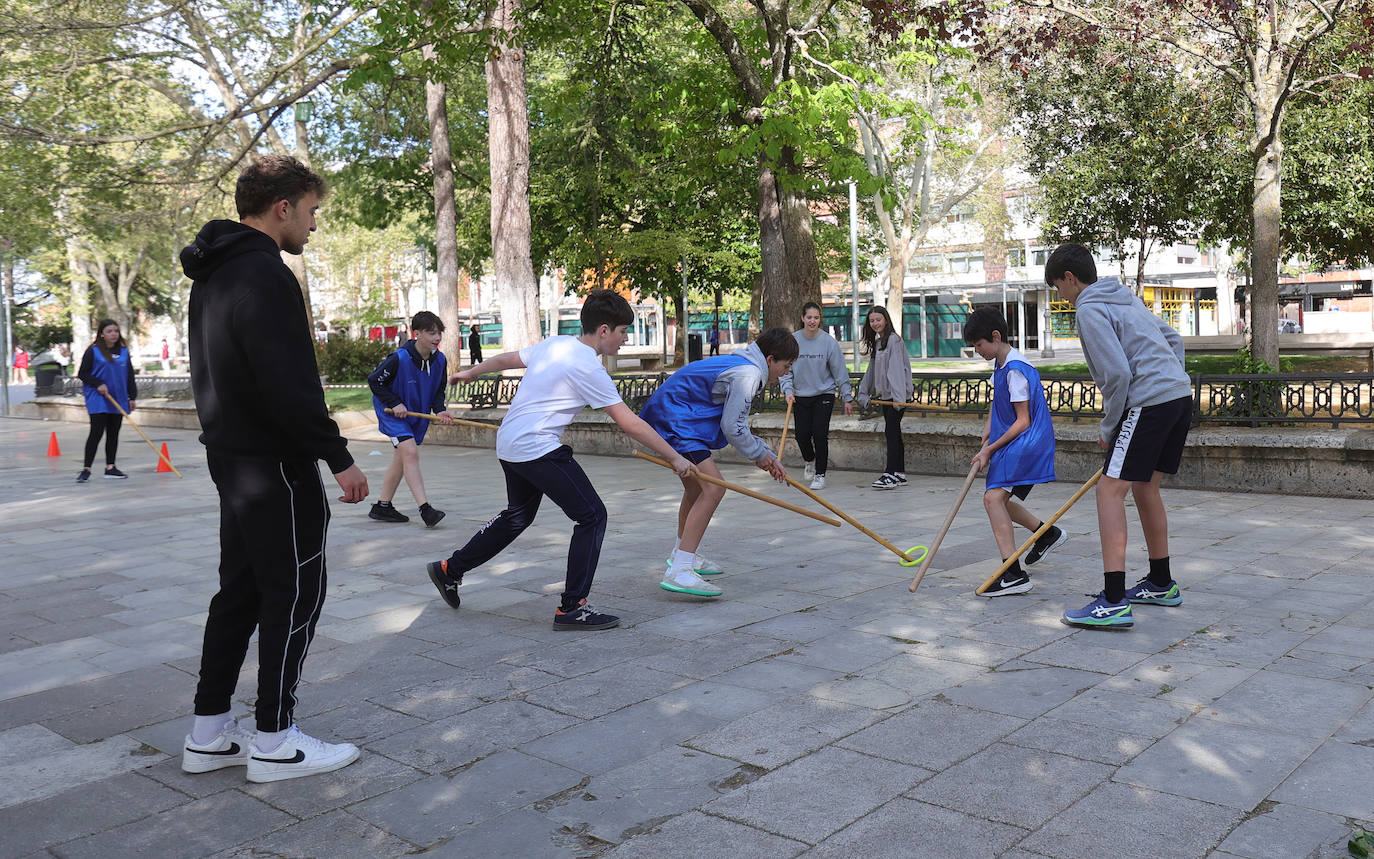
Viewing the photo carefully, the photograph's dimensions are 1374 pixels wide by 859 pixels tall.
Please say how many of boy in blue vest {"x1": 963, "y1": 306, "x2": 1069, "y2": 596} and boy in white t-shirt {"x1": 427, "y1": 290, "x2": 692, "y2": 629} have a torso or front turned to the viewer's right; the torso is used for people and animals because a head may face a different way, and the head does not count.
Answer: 1

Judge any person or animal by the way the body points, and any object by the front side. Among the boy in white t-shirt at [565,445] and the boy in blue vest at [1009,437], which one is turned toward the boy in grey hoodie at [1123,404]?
the boy in white t-shirt

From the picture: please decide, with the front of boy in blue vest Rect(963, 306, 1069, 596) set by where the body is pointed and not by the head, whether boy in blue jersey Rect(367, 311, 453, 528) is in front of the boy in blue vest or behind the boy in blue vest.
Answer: in front

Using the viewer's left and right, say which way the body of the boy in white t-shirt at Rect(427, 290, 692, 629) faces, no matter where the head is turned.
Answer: facing to the right of the viewer

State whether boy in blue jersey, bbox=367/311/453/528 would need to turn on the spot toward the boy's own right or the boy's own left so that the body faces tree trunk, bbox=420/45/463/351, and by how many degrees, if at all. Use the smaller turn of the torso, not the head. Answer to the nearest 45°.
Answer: approximately 135° to the boy's own left

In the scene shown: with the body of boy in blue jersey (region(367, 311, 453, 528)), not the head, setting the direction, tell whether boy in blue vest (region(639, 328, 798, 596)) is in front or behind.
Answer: in front

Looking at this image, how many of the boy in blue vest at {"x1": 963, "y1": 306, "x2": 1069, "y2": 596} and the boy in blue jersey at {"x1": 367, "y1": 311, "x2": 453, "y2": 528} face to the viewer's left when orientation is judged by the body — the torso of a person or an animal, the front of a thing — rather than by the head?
1

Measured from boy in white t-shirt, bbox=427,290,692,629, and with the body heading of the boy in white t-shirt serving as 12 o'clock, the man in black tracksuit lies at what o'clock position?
The man in black tracksuit is roughly at 4 o'clock from the boy in white t-shirt.

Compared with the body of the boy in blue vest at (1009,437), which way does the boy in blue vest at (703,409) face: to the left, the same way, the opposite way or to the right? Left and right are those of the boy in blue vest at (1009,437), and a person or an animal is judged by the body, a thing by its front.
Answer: the opposite way

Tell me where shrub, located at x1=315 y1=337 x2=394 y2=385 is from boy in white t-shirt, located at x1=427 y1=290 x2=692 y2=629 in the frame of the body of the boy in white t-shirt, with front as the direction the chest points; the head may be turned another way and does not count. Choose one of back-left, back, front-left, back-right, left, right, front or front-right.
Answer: left

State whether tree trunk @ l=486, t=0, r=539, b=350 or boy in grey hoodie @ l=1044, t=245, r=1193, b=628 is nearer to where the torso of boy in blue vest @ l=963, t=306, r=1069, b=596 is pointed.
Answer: the tree trunk

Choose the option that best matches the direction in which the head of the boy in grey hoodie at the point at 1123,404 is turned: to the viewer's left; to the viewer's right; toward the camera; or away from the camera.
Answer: to the viewer's left

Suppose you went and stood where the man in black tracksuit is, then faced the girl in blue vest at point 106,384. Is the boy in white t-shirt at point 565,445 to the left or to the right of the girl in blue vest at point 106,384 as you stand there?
right

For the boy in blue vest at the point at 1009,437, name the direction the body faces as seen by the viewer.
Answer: to the viewer's left

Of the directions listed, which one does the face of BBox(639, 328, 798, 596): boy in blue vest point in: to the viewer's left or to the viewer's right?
to the viewer's right
